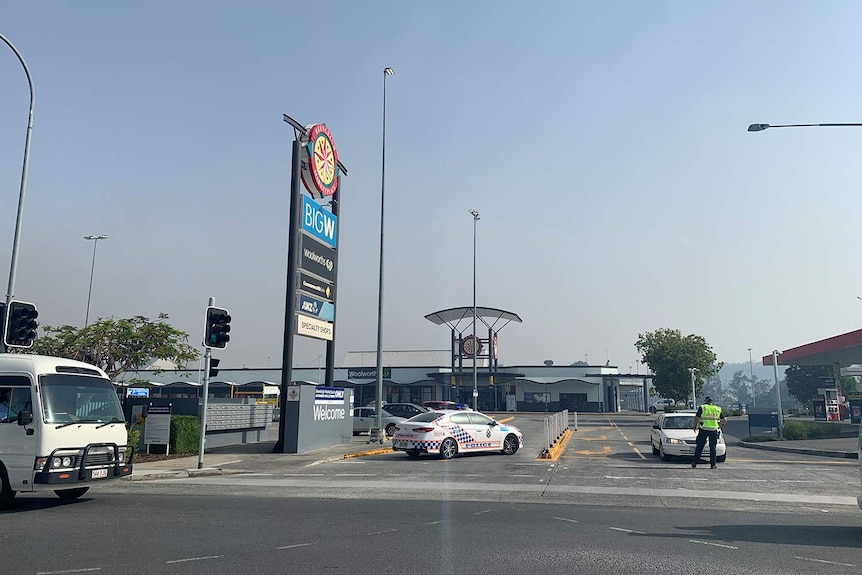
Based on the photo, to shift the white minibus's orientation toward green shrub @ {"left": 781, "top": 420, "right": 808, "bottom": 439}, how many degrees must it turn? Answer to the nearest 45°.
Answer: approximately 45° to its left

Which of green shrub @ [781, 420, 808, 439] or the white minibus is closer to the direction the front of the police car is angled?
the green shrub

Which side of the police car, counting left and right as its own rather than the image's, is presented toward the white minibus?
back

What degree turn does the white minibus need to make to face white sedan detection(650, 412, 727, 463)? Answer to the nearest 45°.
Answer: approximately 45° to its left

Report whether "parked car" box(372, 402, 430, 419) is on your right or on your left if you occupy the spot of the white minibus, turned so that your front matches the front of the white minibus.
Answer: on your left

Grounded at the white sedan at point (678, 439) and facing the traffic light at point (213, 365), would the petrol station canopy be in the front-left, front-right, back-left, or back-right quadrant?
back-right

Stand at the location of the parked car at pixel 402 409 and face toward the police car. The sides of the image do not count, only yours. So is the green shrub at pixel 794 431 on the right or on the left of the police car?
left

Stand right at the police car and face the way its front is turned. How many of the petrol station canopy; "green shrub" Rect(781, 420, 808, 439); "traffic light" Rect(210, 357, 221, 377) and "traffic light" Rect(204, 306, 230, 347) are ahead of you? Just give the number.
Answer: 2

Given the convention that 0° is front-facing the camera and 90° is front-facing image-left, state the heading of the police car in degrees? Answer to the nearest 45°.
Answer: approximately 225°
